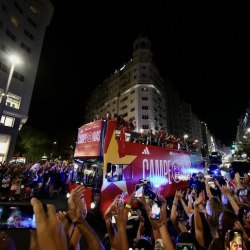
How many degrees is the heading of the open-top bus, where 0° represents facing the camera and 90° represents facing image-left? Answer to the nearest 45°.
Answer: approximately 45°

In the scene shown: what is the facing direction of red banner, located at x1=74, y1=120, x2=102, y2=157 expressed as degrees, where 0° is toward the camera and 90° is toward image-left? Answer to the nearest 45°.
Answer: approximately 45°

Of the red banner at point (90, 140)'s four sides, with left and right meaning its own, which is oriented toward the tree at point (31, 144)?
right

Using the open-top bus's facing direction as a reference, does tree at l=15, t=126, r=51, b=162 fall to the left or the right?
on its right
